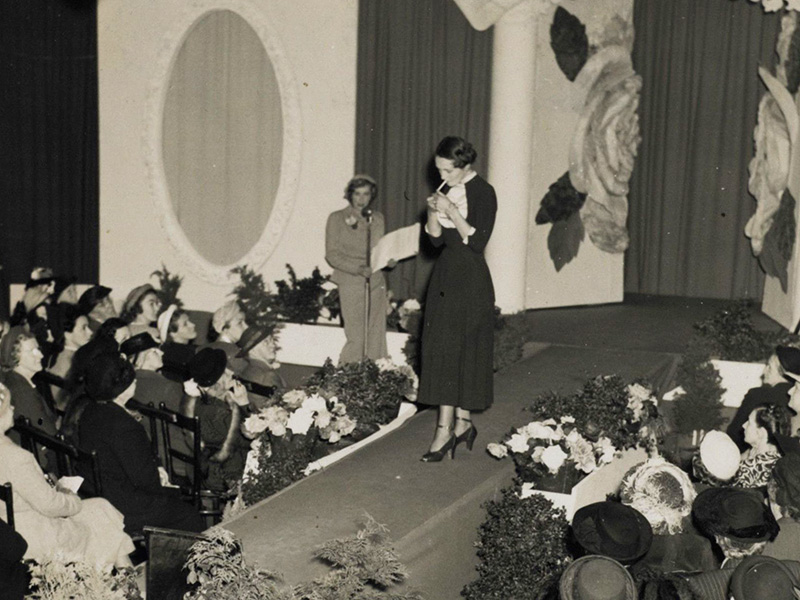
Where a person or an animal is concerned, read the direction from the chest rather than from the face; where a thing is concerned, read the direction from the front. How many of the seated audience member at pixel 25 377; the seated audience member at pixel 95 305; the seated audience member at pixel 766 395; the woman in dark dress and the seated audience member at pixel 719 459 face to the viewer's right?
2

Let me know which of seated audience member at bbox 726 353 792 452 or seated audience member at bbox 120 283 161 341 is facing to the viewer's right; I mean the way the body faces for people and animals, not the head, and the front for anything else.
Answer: seated audience member at bbox 120 283 161 341

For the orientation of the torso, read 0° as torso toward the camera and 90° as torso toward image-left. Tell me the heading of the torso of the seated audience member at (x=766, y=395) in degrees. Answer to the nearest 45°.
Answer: approximately 90°

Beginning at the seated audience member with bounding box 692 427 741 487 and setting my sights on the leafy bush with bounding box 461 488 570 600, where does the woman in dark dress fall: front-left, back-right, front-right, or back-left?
front-right

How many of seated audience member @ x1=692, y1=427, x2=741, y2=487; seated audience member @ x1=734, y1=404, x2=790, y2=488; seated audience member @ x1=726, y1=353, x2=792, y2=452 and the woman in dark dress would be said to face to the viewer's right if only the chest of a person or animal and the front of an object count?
0

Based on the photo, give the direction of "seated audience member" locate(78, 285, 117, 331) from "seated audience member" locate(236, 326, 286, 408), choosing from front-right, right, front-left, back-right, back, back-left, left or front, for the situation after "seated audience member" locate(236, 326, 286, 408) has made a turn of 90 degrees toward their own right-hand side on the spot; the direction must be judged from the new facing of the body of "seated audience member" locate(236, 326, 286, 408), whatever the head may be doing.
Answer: back-right

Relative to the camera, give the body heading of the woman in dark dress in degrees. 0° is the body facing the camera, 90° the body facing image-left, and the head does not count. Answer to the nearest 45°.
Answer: approximately 45°

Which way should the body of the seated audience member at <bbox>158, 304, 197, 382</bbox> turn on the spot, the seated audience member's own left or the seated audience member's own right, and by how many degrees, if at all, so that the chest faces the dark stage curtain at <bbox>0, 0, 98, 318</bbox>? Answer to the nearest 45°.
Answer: approximately 90° to the seated audience member's own left

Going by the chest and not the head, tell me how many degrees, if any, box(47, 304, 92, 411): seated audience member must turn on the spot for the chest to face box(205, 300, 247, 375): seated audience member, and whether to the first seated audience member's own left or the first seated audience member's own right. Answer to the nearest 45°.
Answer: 0° — they already face them

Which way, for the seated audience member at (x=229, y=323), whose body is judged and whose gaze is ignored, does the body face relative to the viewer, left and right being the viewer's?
facing to the right of the viewer

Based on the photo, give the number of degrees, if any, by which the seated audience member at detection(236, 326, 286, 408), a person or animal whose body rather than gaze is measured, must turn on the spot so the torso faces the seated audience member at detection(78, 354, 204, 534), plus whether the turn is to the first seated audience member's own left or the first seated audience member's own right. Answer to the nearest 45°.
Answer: approximately 90° to the first seated audience member's own right

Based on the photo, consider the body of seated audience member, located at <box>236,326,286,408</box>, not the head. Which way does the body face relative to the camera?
to the viewer's right

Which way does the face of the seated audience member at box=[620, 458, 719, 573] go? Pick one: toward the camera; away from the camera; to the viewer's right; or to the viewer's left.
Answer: away from the camera

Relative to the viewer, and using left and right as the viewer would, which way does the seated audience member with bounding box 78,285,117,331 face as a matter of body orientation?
facing to the right of the viewer

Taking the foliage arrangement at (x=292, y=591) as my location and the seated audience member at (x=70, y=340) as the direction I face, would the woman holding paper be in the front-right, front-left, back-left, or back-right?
front-right

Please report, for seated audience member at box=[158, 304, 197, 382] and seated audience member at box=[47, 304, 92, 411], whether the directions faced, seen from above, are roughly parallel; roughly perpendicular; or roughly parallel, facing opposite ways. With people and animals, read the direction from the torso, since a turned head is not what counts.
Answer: roughly parallel

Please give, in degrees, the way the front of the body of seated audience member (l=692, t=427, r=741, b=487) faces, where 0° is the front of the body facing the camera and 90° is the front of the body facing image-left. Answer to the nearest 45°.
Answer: approximately 135°

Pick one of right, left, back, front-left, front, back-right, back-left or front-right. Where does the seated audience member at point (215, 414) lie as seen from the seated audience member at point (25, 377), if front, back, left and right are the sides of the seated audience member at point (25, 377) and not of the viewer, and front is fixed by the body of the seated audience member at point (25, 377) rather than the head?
front-right

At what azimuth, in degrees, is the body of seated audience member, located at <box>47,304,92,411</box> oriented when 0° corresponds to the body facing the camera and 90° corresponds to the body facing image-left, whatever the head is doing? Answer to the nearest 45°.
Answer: approximately 270°

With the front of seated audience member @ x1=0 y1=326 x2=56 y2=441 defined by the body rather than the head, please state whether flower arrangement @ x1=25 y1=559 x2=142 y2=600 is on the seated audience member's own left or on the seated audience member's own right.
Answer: on the seated audience member's own right

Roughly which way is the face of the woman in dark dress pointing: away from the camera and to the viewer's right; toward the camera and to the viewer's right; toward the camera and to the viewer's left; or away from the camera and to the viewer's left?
toward the camera and to the viewer's left

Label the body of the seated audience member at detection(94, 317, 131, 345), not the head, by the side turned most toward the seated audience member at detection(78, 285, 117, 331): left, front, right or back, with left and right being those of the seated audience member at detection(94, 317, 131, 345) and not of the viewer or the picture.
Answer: left
